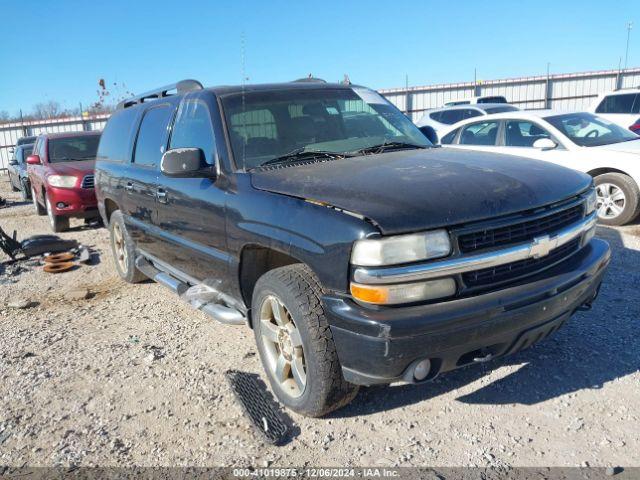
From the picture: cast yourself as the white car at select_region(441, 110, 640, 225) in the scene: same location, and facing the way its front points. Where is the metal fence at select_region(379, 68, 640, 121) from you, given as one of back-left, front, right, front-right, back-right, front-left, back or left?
back-left

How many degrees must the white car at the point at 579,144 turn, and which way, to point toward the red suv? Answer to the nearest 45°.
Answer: approximately 135° to its right

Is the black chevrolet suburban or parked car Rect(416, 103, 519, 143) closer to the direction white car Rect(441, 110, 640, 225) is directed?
the black chevrolet suburban

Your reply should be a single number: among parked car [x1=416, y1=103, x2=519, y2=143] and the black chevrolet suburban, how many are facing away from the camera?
0

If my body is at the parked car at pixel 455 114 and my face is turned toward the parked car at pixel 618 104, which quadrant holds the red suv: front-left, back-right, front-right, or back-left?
back-right

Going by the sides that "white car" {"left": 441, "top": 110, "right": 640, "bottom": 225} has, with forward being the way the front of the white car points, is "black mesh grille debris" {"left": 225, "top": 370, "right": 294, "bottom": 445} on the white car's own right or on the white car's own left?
on the white car's own right

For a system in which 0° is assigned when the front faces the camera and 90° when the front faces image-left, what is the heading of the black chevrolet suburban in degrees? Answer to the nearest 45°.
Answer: approximately 315°

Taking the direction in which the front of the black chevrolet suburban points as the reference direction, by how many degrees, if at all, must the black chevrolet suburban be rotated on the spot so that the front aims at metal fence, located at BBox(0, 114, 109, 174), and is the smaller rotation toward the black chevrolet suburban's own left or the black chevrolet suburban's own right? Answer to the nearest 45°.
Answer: approximately 180°

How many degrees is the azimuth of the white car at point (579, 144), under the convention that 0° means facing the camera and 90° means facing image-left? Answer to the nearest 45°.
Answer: approximately 315°
